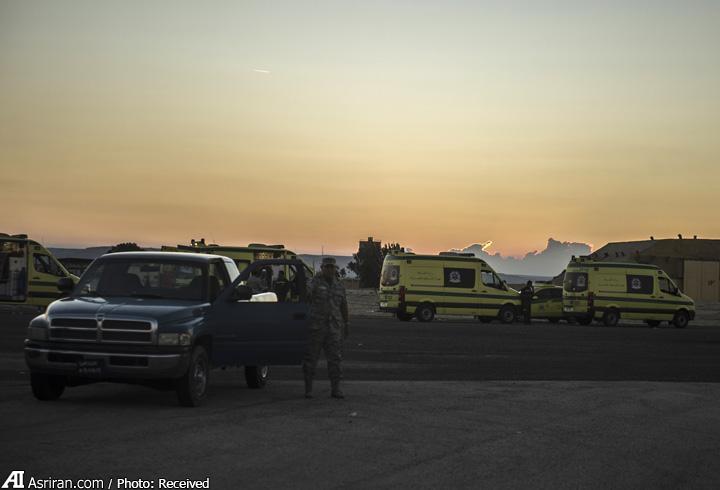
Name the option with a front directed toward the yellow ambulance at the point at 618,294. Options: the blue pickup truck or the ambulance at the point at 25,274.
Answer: the ambulance

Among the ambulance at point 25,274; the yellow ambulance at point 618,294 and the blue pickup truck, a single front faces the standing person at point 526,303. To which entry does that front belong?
the ambulance

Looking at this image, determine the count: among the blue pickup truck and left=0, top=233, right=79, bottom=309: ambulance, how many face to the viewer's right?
1

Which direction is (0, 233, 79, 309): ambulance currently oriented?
to the viewer's right

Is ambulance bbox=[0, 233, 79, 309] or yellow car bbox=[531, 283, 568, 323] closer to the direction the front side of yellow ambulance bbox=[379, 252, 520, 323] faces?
the yellow car

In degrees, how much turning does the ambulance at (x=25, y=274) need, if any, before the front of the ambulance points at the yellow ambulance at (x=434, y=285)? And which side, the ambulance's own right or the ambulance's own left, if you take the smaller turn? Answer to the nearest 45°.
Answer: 0° — it already faces it

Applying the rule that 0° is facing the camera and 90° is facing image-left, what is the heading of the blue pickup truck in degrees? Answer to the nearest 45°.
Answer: approximately 45°

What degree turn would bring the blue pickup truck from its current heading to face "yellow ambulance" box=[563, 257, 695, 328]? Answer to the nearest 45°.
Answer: approximately 180°

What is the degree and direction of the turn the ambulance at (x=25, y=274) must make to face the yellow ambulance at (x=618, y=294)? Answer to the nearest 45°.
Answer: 0° — it already faces it

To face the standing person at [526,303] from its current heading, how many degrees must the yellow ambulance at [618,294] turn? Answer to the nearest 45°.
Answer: approximately 180°

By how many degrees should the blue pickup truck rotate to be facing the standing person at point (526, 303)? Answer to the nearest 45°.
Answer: approximately 180°
